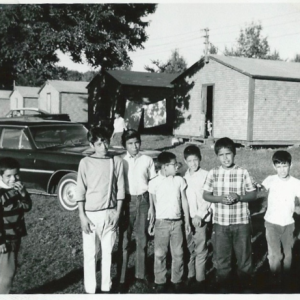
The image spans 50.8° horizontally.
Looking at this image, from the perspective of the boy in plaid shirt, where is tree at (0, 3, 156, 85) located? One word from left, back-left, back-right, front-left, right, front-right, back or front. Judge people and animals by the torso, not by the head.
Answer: back-right

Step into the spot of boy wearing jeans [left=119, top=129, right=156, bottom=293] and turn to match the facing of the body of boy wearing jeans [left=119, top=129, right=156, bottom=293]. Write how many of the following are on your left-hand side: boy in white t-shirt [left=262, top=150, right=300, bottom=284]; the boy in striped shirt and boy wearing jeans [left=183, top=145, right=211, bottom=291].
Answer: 2

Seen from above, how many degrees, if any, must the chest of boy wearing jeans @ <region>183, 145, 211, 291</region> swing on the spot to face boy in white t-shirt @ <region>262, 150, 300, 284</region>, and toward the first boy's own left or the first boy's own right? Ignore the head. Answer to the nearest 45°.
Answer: approximately 90° to the first boy's own left

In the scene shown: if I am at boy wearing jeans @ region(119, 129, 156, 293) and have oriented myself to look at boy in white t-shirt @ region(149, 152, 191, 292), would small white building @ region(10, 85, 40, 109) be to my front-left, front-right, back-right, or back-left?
back-left

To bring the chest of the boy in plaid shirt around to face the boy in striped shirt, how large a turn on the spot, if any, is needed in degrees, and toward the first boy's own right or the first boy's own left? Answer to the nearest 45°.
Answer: approximately 90° to the first boy's own right

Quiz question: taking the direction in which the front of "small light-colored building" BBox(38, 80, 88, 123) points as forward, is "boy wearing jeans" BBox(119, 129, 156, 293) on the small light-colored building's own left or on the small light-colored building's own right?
on the small light-colored building's own left
